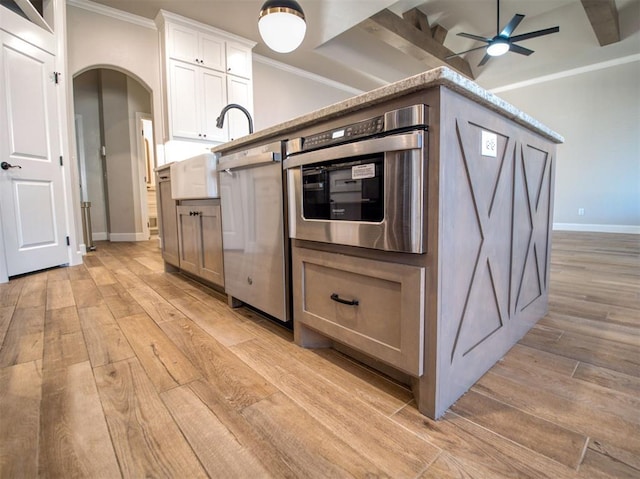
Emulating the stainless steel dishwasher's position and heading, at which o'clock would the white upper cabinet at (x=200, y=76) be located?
The white upper cabinet is roughly at 4 o'clock from the stainless steel dishwasher.

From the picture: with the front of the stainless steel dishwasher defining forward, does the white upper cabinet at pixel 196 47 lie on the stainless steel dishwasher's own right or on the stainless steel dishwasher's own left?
on the stainless steel dishwasher's own right

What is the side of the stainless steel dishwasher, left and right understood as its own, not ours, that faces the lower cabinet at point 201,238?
right

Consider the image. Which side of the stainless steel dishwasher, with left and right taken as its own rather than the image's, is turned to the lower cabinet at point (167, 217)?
right

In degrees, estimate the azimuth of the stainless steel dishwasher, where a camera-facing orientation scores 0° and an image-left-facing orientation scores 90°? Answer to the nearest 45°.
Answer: approximately 45°

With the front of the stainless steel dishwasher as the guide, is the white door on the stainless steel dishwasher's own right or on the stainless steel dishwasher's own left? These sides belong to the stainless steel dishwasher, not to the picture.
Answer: on the stainless steel dishwasher's own right

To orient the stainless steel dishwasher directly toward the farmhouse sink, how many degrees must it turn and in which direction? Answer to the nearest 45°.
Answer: approximately 90° to its right

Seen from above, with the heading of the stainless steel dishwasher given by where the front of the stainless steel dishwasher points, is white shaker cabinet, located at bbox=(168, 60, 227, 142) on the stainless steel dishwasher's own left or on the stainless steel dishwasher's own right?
on the stainless steel dishwasher's own right

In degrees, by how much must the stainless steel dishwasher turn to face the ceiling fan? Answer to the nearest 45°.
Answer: approximately 180°
